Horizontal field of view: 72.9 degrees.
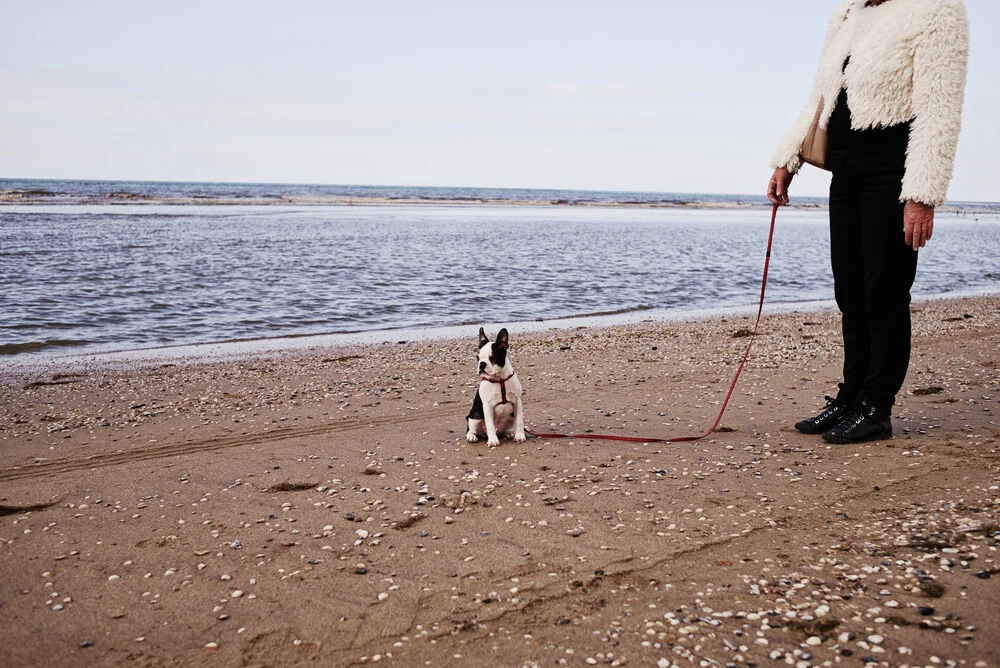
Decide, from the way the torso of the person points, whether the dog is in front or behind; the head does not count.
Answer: in front

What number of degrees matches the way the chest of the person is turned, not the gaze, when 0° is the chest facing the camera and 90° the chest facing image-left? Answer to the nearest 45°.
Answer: approximately 45°
